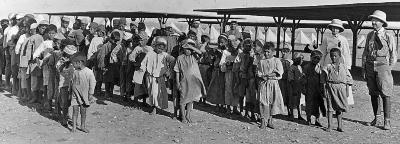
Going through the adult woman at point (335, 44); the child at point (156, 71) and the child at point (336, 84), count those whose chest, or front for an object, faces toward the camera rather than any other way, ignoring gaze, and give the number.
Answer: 3

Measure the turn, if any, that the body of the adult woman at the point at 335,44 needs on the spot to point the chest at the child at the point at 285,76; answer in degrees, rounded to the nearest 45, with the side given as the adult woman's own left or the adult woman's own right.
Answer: approximately 90° to the adult woman's own right

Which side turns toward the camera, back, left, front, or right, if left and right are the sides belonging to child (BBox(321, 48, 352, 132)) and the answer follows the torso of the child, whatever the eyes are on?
front

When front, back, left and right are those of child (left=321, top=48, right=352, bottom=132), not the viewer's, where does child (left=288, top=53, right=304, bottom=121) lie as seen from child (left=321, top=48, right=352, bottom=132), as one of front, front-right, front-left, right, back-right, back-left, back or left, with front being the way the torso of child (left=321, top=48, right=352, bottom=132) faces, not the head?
back-right

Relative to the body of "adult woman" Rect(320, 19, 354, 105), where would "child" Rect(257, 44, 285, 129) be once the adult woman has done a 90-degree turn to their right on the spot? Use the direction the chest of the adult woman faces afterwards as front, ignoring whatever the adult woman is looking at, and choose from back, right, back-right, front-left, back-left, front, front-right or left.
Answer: front-left

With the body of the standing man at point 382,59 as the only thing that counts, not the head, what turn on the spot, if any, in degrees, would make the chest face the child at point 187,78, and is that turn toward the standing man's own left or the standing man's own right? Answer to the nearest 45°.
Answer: approximately 45° to the standing man's own right

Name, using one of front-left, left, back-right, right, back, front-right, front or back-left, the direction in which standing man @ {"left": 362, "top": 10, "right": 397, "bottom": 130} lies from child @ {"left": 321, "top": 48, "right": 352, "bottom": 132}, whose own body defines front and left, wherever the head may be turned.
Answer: back-left

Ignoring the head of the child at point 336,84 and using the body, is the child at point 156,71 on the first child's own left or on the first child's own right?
on the first child's own right

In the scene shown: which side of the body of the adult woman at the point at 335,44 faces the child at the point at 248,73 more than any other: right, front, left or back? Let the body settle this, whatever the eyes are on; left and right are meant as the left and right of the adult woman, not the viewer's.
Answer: right
